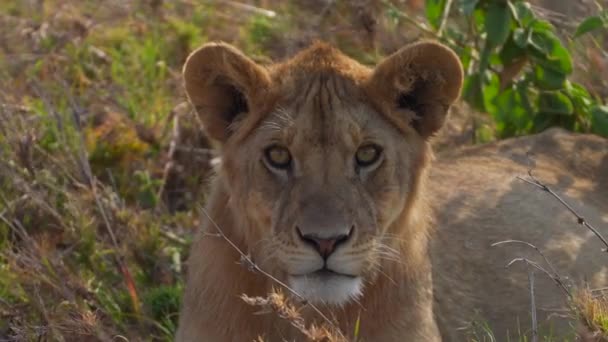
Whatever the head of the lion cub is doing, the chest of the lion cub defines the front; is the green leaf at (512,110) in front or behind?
behind

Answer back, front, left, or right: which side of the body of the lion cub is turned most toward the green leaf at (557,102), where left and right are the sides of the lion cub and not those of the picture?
back

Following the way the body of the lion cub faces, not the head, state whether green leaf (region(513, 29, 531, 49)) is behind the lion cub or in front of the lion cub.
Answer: behind

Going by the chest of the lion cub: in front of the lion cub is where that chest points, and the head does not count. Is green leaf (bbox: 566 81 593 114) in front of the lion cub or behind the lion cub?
behind

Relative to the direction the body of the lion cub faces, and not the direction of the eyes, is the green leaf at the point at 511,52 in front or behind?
behind

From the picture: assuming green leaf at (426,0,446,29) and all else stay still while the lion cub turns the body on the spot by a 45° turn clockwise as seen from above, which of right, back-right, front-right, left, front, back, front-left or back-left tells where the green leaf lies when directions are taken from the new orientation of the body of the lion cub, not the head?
right

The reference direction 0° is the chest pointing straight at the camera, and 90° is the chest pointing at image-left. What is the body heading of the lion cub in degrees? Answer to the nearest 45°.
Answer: approximately 45°

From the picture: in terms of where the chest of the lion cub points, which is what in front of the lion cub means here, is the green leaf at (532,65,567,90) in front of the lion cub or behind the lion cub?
behind

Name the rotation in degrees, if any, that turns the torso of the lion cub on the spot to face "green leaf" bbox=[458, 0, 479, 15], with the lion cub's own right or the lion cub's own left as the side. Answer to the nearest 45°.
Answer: approximately 135° to the lion cub's own right

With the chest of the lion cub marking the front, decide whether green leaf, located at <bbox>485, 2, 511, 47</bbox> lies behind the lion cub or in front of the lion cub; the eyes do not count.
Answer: behind
